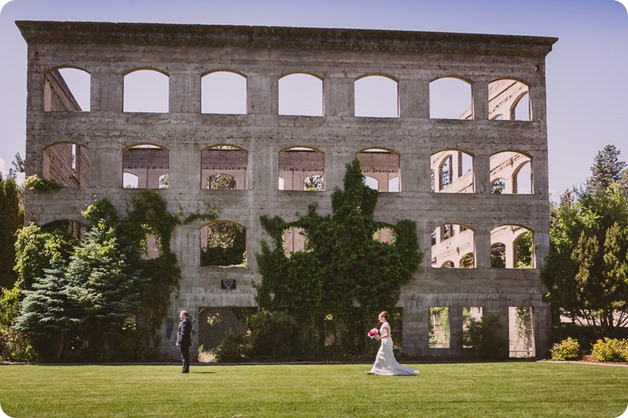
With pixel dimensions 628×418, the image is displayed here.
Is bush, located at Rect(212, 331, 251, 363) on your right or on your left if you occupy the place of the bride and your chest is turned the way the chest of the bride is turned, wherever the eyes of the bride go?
on your right

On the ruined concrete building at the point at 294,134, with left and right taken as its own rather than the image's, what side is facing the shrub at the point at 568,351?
left

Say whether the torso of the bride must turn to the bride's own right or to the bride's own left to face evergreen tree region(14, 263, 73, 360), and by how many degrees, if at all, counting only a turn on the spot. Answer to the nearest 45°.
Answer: approximately 45° to the bride's own right

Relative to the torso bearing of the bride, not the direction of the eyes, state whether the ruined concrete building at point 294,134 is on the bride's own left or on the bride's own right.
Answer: on the bride's own right

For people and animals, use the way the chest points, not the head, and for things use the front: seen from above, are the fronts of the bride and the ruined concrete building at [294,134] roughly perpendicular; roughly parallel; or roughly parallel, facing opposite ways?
roughly perpendicular

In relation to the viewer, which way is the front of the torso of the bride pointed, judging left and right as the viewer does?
facing to the left of the viewer

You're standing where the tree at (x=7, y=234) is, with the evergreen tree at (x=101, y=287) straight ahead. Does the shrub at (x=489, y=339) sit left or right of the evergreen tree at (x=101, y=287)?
left

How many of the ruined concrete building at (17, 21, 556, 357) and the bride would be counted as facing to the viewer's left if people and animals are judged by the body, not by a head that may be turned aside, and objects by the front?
1

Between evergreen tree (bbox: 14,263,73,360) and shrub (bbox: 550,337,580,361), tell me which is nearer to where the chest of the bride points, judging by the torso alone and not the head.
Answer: the evergreen tree

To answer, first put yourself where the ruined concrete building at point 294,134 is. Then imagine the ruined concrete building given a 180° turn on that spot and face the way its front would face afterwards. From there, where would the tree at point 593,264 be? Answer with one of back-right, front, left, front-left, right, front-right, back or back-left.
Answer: right

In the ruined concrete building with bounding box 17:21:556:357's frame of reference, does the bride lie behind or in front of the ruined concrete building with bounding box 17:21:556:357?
in front

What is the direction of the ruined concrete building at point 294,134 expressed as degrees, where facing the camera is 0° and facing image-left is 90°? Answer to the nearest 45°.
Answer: approximately 0°

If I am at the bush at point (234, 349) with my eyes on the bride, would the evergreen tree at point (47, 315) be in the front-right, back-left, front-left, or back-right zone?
back-right

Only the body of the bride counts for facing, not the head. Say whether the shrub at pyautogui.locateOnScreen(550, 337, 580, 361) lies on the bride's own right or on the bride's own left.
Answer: on the bride's own right
